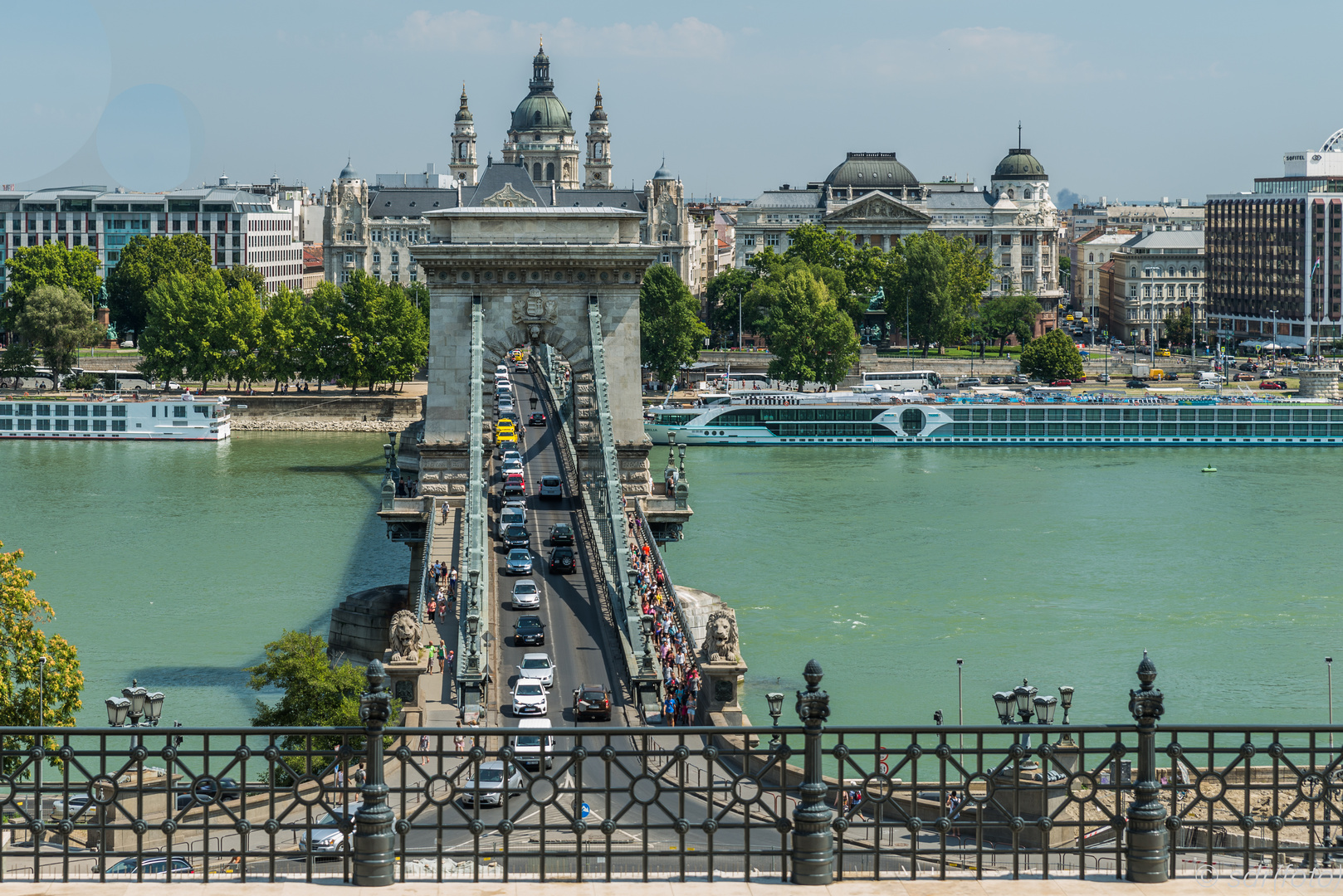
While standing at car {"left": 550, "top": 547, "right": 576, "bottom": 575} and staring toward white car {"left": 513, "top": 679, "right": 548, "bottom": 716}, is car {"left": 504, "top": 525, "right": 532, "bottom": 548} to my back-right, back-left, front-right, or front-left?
back-right

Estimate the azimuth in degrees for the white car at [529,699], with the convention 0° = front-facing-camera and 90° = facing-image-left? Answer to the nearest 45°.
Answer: approximately 0°

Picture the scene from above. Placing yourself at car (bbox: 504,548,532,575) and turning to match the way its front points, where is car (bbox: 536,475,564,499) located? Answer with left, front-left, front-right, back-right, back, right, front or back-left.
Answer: back

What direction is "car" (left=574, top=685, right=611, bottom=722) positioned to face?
away from the camera

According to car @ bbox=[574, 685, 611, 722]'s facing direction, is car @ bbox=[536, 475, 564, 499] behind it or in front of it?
in front

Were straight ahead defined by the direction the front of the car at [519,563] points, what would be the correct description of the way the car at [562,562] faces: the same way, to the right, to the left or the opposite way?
the opposite way

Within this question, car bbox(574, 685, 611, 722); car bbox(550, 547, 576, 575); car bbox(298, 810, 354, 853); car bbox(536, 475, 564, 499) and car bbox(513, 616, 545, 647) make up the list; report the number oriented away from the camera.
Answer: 3

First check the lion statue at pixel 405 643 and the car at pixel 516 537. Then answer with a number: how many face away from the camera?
0

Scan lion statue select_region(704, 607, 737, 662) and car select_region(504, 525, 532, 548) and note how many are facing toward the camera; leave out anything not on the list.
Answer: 2

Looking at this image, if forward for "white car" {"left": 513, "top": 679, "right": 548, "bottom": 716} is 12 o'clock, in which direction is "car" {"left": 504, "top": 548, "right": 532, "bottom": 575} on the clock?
The car is roughly at 6 o'clock from the white car.
